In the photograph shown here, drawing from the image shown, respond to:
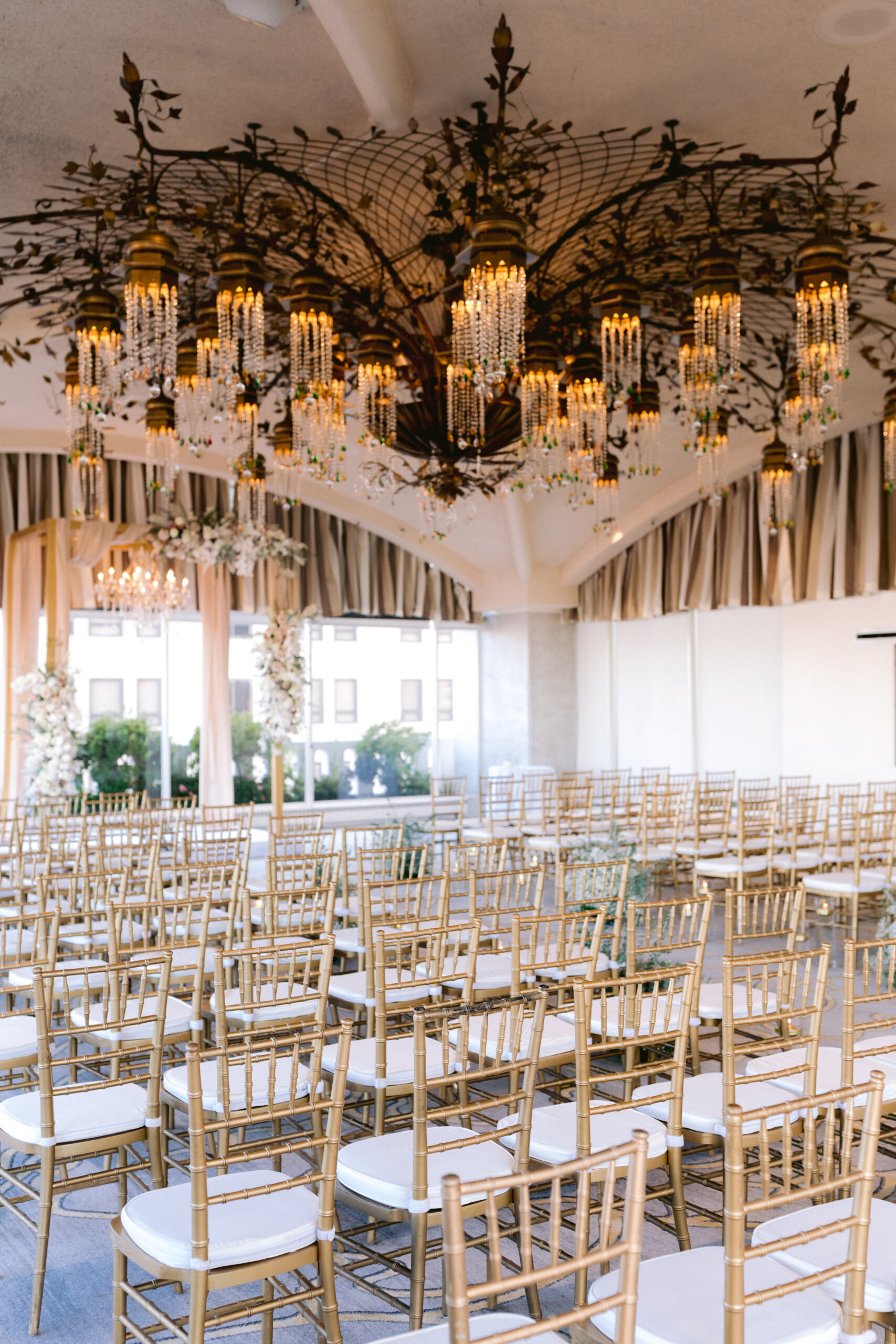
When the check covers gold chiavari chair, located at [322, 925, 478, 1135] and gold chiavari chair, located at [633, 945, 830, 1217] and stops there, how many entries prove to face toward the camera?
0

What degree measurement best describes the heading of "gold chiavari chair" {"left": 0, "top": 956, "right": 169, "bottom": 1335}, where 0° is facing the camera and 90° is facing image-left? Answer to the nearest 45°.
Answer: approximately 135°

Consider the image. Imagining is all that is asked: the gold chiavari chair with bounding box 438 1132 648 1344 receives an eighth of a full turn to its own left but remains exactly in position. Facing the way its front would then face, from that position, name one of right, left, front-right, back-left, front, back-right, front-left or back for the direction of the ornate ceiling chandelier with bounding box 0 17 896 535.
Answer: right

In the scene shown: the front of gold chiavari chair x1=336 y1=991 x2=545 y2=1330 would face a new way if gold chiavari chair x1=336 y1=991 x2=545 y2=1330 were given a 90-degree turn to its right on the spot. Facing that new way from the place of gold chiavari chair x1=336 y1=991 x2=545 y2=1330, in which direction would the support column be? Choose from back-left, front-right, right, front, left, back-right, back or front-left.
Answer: front-left

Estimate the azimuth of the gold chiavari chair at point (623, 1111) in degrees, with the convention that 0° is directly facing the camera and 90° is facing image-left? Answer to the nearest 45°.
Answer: approximately 135°

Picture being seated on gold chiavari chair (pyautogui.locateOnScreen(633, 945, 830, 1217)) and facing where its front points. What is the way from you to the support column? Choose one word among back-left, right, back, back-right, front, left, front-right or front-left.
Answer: front-right

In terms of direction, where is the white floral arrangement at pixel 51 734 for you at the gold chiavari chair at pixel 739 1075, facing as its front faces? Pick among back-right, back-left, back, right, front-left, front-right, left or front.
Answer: front

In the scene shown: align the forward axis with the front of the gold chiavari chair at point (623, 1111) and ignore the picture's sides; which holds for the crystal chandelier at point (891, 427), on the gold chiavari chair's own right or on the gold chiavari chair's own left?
on the gold chiavari chair's own right

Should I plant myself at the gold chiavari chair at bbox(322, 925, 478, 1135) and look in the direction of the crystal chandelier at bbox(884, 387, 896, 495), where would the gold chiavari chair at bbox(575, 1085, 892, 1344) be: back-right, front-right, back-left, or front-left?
back-right

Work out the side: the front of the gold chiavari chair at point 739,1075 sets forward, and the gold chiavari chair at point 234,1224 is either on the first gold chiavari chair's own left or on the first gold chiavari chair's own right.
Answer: on the first gold chiavari chair's own left

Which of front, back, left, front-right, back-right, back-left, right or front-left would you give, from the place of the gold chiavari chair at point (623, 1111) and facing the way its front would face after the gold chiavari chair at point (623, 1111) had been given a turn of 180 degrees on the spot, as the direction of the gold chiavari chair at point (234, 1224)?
right
